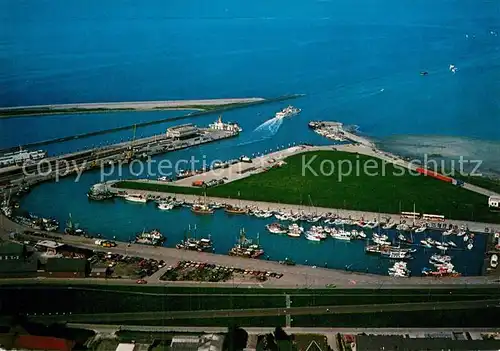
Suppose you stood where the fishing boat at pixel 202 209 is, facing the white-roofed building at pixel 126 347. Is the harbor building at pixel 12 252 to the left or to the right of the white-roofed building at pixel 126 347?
right

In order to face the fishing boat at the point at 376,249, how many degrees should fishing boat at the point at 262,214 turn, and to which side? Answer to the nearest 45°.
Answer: approximately 135° to its left

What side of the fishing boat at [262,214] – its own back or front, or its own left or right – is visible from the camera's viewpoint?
left

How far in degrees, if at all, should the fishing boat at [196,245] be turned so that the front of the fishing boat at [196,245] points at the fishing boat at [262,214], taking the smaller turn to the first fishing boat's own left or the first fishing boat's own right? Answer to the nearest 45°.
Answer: approximately 135° to the first fishing boat's own right

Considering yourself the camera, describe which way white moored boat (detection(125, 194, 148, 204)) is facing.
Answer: facing to the left of the viewer

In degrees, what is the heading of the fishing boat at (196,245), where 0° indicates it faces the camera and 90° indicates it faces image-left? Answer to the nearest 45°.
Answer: approximately 90°
